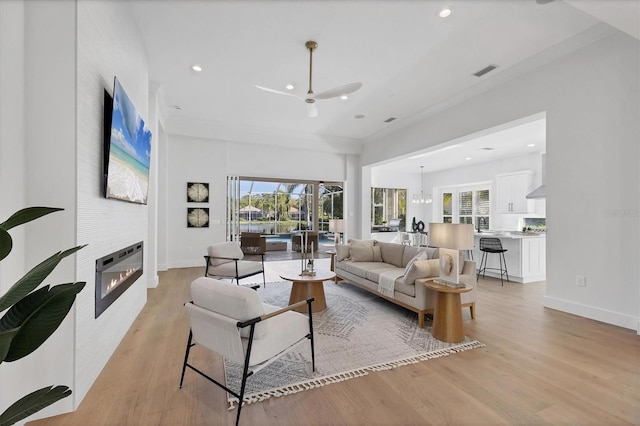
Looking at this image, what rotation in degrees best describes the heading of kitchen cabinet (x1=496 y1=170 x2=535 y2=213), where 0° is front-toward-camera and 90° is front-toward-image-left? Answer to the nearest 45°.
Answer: approximately 45°

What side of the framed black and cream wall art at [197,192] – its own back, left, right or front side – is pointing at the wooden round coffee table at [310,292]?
front

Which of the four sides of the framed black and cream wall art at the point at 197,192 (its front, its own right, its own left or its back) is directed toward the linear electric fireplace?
front

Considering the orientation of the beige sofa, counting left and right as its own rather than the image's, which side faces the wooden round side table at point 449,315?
left

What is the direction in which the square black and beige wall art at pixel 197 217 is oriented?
toward the camera

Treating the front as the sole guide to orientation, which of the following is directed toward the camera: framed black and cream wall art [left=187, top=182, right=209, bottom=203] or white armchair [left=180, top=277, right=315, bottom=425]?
the framed black and cream wall art

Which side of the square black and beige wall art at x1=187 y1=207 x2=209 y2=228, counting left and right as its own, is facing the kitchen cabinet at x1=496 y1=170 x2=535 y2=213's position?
left

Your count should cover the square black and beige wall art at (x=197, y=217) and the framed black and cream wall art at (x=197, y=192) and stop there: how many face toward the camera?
2

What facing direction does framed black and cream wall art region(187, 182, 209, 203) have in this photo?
toward the camera

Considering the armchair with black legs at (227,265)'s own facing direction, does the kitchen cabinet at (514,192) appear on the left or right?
on its left

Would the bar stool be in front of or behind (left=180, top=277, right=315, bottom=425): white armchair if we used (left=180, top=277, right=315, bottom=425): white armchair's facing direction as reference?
in front

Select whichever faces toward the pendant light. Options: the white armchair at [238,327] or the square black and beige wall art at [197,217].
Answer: the white armchair

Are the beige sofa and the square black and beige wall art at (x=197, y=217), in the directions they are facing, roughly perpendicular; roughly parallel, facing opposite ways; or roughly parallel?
roughly perpendicular

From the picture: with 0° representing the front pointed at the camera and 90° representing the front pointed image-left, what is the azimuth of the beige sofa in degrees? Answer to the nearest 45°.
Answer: approximately 45°

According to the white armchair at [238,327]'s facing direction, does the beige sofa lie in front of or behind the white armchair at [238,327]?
in front
